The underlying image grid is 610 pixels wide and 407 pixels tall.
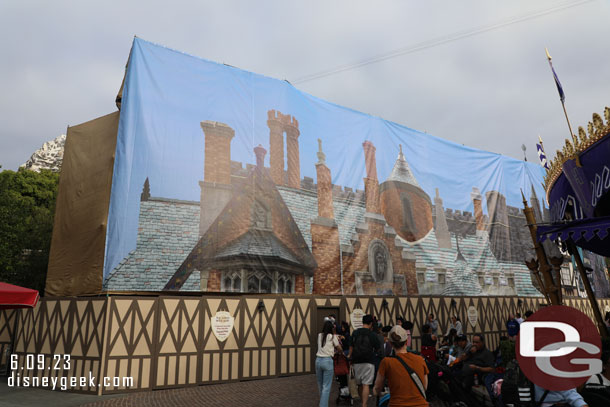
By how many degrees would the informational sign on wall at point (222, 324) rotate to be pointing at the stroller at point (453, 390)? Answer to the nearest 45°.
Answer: approximately 45° to its left

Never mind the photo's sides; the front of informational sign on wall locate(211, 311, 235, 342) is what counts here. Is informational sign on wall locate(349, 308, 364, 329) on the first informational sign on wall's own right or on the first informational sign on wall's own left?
on the first informational sign on wall's own left
